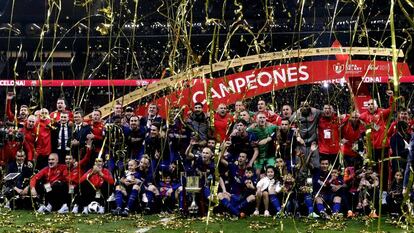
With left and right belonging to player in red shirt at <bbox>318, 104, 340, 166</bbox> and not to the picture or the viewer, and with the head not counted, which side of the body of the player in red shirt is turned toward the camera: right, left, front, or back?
front

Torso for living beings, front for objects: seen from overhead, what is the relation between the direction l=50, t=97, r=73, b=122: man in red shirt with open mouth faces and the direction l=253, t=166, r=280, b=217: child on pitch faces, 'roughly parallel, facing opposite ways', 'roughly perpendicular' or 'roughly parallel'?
roughly parallel

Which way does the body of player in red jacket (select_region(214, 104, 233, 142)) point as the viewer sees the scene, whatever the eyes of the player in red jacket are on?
toward the camera

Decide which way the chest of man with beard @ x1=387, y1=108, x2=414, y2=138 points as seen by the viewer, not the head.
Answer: toward the camera

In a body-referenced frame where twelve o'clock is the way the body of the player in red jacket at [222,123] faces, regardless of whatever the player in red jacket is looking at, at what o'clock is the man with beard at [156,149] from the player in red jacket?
The man with beard is roughly at 3 o'clock from the player in red jacket.

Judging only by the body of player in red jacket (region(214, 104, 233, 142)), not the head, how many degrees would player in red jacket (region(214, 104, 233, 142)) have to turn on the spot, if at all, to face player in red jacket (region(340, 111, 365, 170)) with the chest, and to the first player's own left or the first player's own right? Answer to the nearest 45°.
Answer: approximately 90° to the first player's own left

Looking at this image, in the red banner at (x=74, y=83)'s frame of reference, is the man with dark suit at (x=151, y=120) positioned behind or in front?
in front

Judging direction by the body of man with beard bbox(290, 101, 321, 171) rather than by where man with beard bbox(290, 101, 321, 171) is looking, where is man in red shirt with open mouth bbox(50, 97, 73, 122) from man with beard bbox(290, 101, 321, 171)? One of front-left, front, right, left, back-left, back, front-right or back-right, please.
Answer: right

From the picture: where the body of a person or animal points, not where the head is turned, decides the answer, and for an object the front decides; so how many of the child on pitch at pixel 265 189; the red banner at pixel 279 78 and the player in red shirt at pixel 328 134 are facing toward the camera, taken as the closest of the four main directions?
3

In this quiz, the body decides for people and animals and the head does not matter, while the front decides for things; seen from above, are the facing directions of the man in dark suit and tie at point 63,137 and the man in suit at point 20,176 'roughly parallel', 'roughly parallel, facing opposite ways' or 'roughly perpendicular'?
roughly parallel

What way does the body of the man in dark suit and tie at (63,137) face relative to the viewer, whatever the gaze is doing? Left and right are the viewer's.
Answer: facing the viewer

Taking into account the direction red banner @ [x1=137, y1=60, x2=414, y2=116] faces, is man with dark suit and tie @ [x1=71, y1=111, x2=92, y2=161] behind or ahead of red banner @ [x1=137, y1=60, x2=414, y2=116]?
ahead

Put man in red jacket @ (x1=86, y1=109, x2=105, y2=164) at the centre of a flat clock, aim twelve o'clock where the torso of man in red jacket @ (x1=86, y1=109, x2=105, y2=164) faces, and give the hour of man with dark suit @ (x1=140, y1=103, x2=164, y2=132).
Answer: man with dark suit @ (x1=140, y1=103, x2=164, y2=132) is roughly at 8 o'clock from man in red jacket @ (x1=86, y1=109, x2=105, y2=164).

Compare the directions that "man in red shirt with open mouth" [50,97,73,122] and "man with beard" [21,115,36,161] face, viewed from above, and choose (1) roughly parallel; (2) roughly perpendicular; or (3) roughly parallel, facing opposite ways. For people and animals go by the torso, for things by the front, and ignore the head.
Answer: roughly parallel
